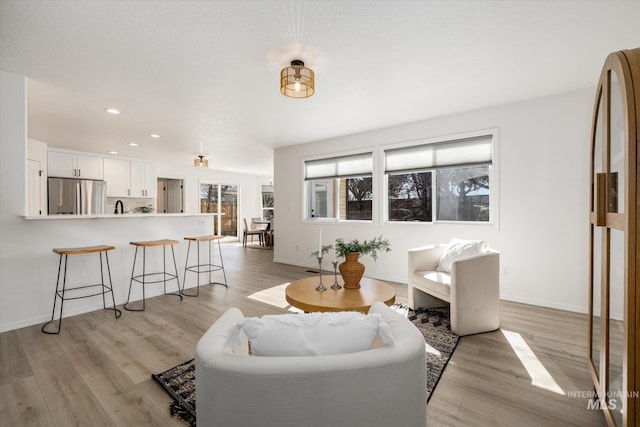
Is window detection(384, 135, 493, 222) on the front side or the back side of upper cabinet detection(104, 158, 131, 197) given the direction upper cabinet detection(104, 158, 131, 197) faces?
on the front side

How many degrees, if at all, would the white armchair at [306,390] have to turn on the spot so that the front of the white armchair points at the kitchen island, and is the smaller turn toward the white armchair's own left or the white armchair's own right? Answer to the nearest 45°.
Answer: approximately 45° to the white armchair's own left

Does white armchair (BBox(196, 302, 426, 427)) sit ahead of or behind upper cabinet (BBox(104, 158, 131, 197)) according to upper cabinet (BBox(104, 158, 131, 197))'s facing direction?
ahead

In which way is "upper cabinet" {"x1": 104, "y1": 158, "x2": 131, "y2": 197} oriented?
toward the camera

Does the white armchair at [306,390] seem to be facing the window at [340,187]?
yes

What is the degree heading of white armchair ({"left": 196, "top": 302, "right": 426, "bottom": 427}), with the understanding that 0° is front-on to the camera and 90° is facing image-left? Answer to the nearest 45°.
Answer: approximately 180°

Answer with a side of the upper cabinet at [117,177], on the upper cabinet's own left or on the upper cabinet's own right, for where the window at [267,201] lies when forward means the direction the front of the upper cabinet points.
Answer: on the upper cabinet's own left

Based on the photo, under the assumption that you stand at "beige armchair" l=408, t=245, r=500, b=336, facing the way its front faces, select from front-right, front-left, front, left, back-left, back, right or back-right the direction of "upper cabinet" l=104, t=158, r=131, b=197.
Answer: front-right

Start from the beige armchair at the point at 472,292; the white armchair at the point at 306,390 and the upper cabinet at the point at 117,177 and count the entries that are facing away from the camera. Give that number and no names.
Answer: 1

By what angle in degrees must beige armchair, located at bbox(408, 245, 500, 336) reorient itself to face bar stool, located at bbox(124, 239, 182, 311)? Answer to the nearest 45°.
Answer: approximately 45° to its right

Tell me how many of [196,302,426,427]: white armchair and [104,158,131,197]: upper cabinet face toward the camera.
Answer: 1

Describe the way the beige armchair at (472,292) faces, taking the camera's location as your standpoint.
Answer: facing the viewer and to the left of the viewer

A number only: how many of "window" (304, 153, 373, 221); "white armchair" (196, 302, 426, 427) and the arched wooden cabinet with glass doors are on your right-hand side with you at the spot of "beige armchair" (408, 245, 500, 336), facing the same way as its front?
1

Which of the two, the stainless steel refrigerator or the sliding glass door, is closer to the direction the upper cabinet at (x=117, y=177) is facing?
the stainless steel refrigerator

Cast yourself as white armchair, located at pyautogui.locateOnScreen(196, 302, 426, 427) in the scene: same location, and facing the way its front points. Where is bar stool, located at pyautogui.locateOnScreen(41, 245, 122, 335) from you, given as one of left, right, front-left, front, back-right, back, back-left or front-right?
front-left

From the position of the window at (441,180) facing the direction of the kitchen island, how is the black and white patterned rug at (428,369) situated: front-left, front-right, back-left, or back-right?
front-left

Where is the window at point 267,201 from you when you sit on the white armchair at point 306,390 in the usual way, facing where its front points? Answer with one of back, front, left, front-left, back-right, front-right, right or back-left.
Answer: front
